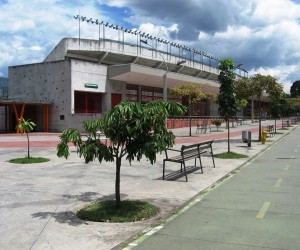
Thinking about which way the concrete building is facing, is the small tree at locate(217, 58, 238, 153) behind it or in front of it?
in front

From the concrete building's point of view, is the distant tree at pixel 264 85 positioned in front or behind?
in front

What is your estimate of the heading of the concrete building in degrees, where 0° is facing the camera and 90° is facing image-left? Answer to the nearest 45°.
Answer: approximately 315°

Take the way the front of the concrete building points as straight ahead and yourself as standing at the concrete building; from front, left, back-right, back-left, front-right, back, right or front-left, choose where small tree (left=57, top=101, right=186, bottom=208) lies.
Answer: front-right
